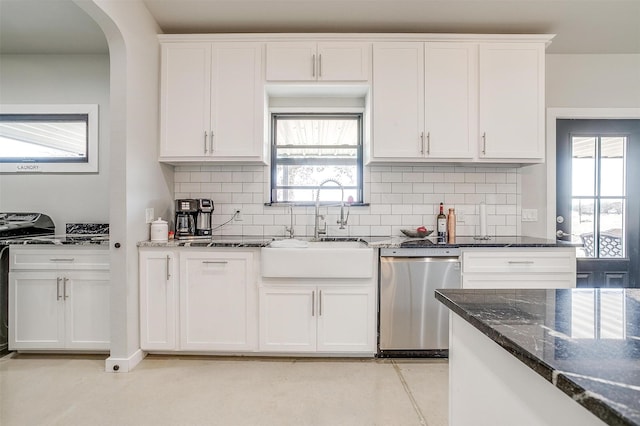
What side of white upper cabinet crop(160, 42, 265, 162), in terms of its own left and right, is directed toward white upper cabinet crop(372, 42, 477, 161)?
left

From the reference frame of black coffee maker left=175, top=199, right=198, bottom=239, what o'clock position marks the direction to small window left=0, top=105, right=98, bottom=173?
The small window is roughly at 4 o'clock from the black coffee maker.

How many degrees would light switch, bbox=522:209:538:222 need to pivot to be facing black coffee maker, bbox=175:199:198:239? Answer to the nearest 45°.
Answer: approximately 45° to its right

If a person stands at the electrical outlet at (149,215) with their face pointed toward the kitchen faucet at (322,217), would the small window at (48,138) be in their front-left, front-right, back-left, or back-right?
back-left

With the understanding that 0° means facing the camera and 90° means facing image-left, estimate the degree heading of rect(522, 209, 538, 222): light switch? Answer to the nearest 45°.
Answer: approximately 0°
